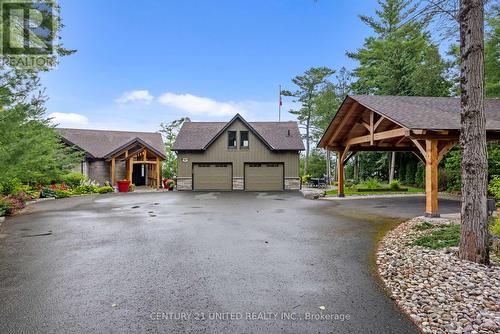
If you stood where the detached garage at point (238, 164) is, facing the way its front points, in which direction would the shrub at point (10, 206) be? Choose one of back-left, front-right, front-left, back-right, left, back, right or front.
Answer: front-right

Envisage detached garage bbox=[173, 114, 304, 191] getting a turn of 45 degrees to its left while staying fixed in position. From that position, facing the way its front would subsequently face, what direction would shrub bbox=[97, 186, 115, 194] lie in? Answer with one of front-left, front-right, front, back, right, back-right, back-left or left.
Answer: back-right

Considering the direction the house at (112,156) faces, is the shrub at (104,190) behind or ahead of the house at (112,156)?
ahead

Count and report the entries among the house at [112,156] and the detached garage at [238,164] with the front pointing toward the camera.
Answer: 2

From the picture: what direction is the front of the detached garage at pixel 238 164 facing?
toward the camera

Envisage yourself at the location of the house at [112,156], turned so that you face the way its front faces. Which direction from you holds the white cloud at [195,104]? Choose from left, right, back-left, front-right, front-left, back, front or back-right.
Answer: back-left

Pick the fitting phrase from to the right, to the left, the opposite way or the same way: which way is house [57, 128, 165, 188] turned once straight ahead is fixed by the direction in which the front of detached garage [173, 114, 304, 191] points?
the same way

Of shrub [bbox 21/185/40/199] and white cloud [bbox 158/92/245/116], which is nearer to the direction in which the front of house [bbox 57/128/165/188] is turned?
the shrub

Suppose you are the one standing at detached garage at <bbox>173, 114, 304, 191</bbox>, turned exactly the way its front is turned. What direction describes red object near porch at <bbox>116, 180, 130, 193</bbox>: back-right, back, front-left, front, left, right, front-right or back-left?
right

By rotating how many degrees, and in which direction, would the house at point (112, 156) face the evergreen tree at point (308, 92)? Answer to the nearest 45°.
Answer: approximately 90° to its left

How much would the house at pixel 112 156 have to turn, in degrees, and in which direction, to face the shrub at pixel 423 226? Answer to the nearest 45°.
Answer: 0° — it already faces it

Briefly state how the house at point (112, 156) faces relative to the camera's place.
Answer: facing the viewer

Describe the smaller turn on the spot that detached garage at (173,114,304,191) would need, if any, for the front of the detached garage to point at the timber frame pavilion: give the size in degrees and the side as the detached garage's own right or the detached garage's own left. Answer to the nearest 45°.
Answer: approximately 45° to the detached garage's own left

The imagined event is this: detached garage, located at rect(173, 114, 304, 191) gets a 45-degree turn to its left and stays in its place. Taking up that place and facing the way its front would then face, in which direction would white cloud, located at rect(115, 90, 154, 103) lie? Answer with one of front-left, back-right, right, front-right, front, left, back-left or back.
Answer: back

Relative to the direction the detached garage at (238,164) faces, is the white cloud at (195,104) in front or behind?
behind

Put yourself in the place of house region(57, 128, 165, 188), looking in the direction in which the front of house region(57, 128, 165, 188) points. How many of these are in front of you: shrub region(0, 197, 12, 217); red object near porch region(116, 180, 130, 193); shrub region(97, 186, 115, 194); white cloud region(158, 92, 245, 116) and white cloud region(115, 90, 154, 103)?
3
